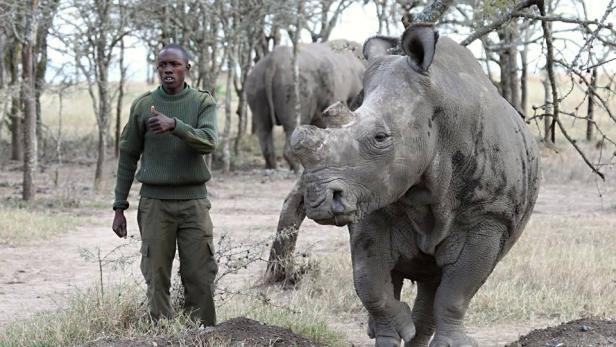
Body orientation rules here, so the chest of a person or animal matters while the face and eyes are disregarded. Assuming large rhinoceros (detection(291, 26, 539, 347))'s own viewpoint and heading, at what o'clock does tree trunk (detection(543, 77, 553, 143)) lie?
The tree trunk is roughly at 5 o'clock from the large rhinoceros.

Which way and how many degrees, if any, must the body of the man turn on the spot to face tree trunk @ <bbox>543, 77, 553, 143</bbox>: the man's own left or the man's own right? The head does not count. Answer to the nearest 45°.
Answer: approximately 135° to the man's own left

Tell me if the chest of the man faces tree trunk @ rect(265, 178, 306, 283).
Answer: no

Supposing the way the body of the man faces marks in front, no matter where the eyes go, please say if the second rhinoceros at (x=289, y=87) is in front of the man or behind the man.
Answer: behind

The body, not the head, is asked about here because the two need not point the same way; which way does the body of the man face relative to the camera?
toward the camera

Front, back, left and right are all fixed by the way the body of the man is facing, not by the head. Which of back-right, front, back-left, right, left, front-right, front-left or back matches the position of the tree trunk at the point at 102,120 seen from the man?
back

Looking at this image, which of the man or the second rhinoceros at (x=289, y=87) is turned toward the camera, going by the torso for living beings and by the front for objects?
the man

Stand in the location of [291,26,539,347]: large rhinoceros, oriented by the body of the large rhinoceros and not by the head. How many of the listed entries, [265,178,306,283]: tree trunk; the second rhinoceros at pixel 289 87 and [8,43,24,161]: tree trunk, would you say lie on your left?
0

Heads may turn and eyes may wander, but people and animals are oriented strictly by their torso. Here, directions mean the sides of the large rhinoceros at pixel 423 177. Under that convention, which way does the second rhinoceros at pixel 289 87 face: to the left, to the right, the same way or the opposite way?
the opposite way

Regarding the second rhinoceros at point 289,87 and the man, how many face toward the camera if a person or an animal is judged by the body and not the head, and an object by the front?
1

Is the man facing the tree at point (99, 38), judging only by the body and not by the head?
no

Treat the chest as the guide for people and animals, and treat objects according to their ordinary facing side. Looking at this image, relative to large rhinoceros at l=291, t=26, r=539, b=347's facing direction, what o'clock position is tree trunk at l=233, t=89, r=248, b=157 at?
The tree trunk is roughly at 4 o'clock from the large rhinoceros.

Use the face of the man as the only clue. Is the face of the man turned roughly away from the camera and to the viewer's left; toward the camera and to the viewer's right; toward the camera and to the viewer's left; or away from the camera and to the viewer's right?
toward the camera and to the viewer's left

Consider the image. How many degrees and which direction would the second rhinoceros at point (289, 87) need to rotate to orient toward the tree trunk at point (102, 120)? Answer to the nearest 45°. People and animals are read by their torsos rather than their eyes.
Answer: approximately 180°
